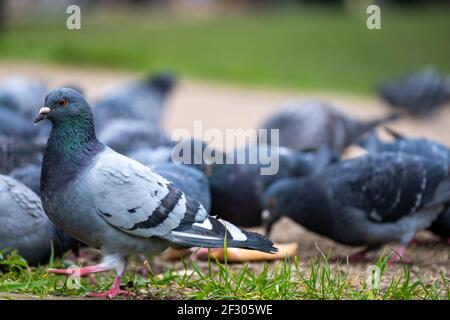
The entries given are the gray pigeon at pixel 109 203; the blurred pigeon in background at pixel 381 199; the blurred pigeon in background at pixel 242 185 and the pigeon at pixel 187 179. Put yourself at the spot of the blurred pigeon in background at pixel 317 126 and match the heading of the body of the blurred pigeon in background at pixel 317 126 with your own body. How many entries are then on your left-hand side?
4

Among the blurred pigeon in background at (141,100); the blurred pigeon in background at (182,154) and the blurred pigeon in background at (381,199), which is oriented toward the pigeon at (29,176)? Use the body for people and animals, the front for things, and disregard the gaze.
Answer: the blurred pigeon in background at (381,199)

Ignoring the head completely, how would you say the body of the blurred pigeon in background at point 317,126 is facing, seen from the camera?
to the viewer's left

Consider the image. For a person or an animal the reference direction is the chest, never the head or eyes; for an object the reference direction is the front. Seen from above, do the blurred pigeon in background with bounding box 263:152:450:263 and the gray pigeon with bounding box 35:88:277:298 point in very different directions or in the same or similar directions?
same or similar directions

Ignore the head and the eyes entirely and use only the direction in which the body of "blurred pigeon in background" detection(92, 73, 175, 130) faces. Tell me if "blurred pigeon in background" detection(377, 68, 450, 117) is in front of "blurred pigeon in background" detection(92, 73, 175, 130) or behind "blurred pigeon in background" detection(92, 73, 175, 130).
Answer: in front

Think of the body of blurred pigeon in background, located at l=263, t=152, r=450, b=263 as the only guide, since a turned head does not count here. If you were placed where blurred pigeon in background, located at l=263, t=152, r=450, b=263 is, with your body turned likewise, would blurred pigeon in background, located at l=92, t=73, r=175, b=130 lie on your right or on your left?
on your right

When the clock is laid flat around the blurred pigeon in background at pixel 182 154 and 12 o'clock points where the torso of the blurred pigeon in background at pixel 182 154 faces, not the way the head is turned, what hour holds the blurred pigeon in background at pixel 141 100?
the blurred pigeon in background at pixel 141 100 is roughly at 9 o'clock from the blurred pigeon in background at pixel 182 154.

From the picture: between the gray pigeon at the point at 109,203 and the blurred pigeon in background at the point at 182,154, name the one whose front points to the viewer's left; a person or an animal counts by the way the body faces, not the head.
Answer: the gray pigeon

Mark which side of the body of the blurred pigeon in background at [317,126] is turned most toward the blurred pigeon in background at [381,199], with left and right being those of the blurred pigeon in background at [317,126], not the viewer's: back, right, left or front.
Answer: left

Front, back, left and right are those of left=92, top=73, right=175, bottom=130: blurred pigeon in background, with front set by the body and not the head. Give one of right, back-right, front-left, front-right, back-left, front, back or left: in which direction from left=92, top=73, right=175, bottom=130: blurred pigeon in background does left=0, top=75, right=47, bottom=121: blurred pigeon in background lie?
front

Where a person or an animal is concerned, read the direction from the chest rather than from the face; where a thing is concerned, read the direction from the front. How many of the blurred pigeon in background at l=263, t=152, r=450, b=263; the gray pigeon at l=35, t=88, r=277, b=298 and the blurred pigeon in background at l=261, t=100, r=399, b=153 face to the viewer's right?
0

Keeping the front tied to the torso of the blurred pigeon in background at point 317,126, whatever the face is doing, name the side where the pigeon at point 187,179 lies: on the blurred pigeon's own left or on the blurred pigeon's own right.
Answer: on the blurred pigeon's own left

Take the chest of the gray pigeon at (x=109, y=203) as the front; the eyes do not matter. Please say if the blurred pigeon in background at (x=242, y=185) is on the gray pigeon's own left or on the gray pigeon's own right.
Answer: on the gray pigeon's own right

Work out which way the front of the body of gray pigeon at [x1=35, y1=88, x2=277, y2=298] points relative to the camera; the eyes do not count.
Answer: to the viewer's left

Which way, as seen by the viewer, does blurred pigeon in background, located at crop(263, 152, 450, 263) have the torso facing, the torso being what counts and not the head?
to the viewer's left

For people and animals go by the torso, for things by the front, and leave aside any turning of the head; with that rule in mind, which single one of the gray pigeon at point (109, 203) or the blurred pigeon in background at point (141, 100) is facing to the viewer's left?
the gray pigeon
